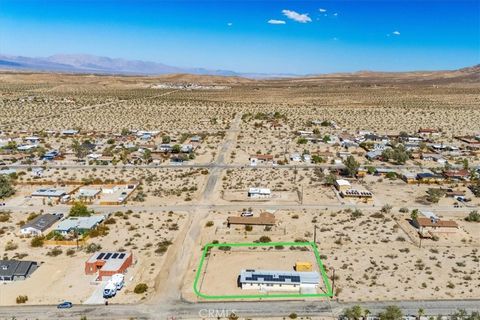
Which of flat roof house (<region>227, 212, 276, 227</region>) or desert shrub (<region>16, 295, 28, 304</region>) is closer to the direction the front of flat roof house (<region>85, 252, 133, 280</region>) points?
the desert shrub

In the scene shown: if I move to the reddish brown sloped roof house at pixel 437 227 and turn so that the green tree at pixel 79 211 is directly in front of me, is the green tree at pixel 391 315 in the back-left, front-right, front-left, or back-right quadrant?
front-left

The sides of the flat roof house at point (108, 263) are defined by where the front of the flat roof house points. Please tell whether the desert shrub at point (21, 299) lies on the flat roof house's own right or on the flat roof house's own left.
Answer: on the flat roof house's own right

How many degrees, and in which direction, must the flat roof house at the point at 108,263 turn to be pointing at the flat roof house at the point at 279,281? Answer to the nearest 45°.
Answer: approximately 45° to its left

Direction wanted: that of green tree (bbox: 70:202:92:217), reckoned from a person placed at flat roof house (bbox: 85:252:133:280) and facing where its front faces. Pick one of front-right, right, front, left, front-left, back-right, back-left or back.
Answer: back

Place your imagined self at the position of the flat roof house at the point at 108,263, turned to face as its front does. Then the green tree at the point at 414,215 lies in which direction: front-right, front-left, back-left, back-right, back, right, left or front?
left

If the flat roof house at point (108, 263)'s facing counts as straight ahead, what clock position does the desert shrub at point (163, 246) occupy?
The desert shrub is roughly at 8 o'clock from the flat roof house.

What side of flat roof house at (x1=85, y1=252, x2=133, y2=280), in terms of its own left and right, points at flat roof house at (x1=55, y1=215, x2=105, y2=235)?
back

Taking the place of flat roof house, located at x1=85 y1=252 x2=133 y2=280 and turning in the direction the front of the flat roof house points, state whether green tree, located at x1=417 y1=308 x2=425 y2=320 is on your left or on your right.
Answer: on your left

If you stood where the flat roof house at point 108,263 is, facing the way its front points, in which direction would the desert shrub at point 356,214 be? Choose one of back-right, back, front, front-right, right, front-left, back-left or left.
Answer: left

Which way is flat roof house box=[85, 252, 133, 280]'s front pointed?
toward the camera

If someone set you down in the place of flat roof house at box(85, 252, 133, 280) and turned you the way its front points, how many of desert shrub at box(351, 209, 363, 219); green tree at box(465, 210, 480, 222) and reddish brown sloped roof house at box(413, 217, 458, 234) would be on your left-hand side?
3

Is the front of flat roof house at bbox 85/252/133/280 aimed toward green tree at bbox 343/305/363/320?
no

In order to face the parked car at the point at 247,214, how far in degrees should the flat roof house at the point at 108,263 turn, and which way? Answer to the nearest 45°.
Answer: approximately 135° to its left

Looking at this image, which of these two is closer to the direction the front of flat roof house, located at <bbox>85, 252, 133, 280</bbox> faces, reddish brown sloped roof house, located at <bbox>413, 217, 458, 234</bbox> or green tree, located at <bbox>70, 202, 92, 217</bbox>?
the reddish brown sloped roof house

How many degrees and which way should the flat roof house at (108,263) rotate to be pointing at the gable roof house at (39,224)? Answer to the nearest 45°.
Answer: approximately 135° to its right

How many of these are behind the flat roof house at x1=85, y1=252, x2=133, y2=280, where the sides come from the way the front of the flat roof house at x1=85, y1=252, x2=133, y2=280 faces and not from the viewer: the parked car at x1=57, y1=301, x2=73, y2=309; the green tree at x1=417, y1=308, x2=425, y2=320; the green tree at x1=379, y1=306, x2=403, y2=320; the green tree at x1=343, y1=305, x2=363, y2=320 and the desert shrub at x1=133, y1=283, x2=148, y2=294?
0

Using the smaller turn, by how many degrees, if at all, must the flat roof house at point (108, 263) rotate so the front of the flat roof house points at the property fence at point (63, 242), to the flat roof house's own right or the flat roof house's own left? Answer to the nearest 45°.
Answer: approximately 135° to the flat roof house's own right

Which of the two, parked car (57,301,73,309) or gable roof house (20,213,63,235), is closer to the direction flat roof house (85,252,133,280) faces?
the parked car

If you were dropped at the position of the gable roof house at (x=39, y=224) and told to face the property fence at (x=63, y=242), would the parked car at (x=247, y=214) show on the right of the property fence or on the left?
left

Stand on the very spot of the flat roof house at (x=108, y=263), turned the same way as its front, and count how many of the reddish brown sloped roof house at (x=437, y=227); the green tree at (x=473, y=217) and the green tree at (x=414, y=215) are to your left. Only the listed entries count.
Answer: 3

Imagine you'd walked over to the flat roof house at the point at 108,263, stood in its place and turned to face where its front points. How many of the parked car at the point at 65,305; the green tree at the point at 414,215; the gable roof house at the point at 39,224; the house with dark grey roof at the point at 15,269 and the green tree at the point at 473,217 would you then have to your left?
2
